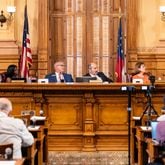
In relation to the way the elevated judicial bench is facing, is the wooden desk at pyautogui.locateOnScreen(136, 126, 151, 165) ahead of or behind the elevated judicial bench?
ahead

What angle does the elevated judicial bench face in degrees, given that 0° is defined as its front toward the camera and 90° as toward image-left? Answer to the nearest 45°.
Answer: approximately 0°

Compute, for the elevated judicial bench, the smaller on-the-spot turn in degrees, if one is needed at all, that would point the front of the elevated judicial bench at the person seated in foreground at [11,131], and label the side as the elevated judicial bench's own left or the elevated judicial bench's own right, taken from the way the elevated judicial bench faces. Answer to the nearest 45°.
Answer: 0° — it already faces them

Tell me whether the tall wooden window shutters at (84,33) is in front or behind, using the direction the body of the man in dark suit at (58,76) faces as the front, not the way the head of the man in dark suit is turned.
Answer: behind

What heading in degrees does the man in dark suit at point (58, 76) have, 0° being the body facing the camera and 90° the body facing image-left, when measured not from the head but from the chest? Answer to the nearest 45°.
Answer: approximately 0°

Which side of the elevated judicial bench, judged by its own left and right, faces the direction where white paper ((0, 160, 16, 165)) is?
front

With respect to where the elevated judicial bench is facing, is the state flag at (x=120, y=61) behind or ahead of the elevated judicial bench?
behind

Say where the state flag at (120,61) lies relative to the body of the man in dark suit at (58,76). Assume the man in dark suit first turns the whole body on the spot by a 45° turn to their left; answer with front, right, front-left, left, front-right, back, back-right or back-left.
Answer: left

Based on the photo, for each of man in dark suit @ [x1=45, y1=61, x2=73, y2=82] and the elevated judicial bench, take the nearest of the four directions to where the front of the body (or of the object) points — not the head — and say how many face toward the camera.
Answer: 2

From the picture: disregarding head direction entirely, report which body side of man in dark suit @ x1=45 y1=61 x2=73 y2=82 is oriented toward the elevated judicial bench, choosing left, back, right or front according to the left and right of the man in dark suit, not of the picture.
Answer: front

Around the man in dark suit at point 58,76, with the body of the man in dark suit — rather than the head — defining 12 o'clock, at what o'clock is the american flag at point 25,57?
The american flag is roughly at 5 o'clock from the man in dark suit.

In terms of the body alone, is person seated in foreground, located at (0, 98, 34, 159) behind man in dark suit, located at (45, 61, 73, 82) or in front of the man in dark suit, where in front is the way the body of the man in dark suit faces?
in front

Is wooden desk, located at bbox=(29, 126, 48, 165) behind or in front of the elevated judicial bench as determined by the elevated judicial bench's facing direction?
in front
